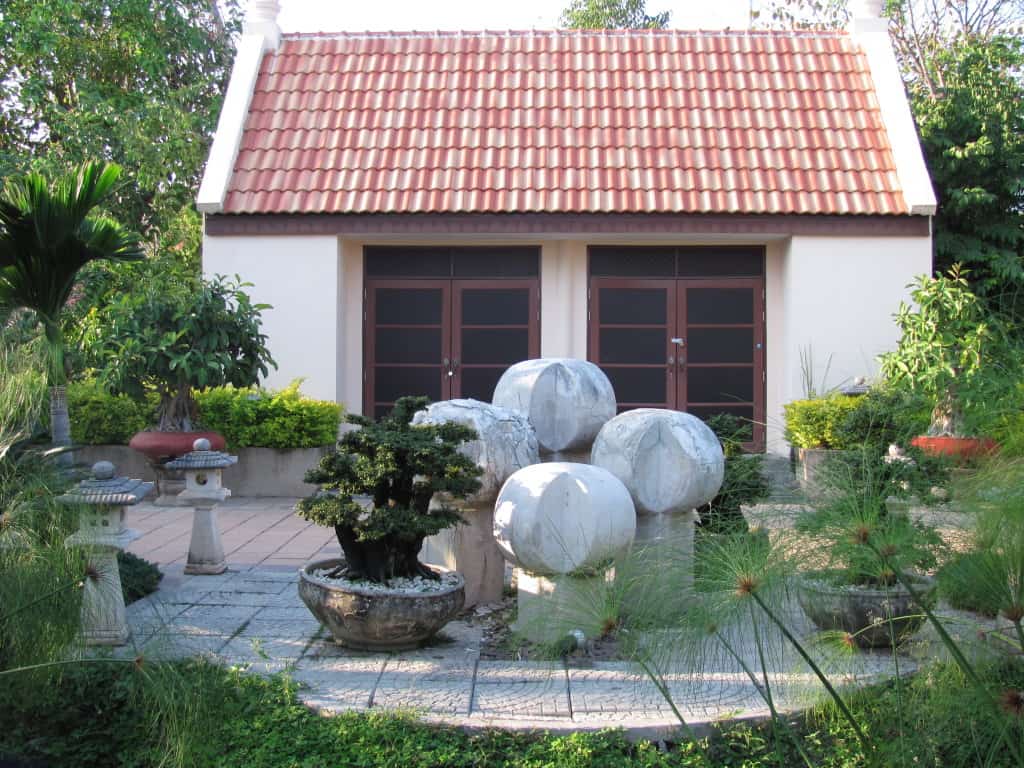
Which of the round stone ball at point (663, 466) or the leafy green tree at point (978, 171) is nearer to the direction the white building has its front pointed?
the round stone ball

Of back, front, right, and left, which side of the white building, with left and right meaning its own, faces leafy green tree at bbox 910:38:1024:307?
left

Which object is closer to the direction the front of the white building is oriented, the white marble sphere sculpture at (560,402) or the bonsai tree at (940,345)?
the white marble sphere sculpture

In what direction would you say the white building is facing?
toward the camera

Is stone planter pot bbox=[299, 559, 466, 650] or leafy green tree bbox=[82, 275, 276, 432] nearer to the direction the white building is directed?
the stone planter pot

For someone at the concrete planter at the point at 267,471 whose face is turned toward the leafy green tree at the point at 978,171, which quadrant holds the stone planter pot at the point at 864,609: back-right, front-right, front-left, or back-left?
front-right

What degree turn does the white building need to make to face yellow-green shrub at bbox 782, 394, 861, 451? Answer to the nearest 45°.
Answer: approximately 45° to its left

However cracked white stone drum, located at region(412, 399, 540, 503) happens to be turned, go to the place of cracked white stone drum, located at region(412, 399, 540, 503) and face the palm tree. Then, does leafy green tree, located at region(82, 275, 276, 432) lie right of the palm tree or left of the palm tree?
right

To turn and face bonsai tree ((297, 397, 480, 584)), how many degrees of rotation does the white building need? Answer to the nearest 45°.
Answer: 0° — it already faces it

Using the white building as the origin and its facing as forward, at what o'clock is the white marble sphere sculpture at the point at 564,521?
The white marble sphere sculpture is roughly at 12 o'clock from the white building.

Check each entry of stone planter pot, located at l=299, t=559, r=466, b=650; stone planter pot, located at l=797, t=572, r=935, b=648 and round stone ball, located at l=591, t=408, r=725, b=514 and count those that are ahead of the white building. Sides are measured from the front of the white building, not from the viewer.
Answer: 3

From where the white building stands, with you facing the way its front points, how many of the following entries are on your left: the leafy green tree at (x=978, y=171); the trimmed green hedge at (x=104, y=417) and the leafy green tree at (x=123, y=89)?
1

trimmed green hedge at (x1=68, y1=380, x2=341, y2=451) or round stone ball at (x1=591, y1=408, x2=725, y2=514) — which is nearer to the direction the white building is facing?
the round stone ball

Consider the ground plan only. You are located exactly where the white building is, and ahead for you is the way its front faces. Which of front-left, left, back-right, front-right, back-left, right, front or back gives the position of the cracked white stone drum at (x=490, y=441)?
front
